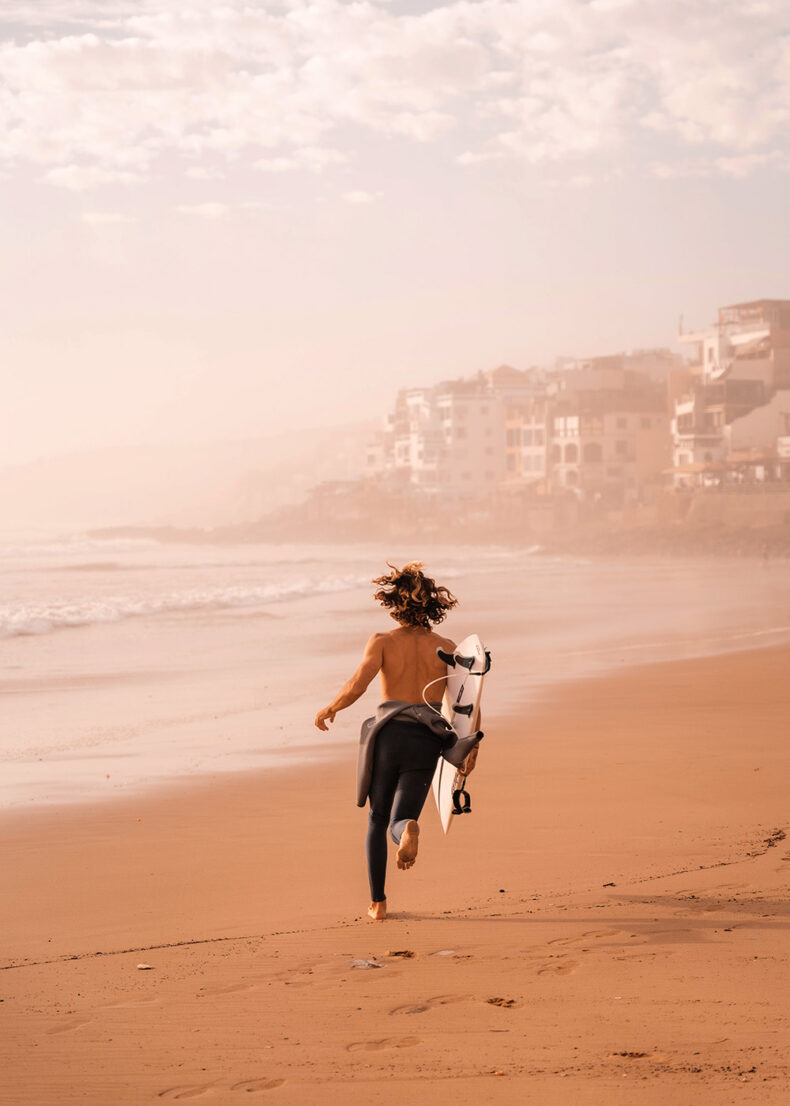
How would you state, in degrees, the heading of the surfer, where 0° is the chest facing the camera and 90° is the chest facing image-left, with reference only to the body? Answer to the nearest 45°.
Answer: approximately 180°

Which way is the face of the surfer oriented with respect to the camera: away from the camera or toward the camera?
away from the camera
